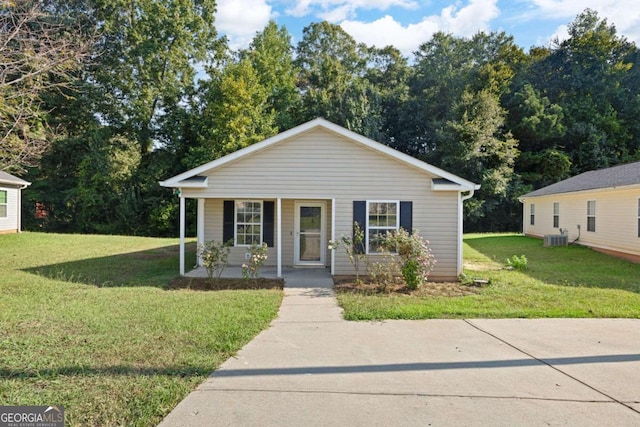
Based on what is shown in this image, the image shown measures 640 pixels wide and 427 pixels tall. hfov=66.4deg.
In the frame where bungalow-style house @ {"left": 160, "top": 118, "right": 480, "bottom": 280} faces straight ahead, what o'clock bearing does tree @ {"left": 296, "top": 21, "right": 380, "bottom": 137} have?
The tree is roughly at 6 o'clock from the bungalow-style house.

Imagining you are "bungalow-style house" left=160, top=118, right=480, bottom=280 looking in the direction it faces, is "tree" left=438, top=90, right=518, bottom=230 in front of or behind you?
behind

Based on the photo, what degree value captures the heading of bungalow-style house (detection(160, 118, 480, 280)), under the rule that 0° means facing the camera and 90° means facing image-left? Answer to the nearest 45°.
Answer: approximately 0°

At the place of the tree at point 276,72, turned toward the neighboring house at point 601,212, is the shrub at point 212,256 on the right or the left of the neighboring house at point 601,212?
right

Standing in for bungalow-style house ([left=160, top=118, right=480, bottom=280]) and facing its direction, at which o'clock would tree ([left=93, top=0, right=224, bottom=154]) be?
The tree is roughly at 5 o'clock from the bungalow-style house.

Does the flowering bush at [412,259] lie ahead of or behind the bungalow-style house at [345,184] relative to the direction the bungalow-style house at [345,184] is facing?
ahead

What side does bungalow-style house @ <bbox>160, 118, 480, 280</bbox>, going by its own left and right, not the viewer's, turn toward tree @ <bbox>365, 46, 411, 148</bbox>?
back

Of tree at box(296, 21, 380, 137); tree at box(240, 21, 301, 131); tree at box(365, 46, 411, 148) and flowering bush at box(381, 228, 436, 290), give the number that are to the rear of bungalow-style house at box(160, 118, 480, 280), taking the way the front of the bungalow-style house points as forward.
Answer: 3

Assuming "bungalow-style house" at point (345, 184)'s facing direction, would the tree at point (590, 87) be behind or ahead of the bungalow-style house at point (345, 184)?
behind

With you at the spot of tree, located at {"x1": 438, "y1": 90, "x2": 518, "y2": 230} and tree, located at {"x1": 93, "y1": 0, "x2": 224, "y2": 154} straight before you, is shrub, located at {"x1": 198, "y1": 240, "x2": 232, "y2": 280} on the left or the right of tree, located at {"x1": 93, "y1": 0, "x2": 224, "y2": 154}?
left

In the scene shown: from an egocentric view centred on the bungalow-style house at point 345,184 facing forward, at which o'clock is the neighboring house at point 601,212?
The neighboring house is roughly at 8 o'clock from the bungalow-style house.

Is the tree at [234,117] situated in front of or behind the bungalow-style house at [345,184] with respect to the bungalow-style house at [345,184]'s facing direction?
behind

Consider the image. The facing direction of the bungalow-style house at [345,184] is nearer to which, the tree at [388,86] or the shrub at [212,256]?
the shrub

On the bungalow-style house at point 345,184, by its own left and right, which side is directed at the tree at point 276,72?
back
